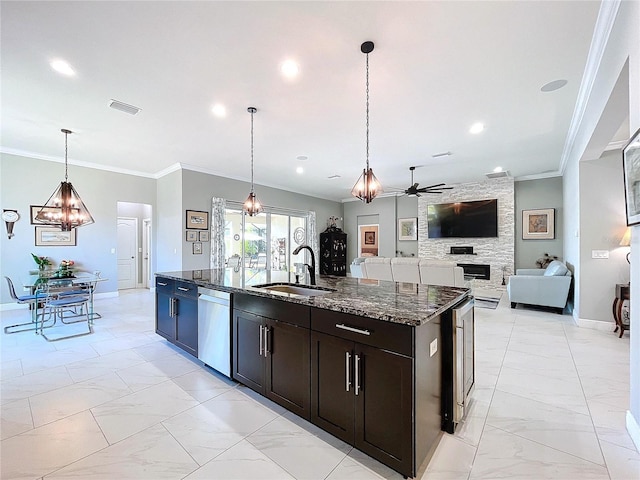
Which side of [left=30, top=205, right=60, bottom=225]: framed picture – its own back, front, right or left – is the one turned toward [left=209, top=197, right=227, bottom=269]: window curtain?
left

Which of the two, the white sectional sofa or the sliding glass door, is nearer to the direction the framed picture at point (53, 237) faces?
the white sectional sofa

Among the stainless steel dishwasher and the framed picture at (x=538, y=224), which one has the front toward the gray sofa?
the framed picture

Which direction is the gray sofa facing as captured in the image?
to the viewer's left

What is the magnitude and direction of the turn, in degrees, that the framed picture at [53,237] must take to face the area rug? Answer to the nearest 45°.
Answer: approximately 45° to its left

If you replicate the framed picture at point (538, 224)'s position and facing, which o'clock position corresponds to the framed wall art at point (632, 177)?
The framed wall art is roughly at 12 o'clock from the framed picture.
